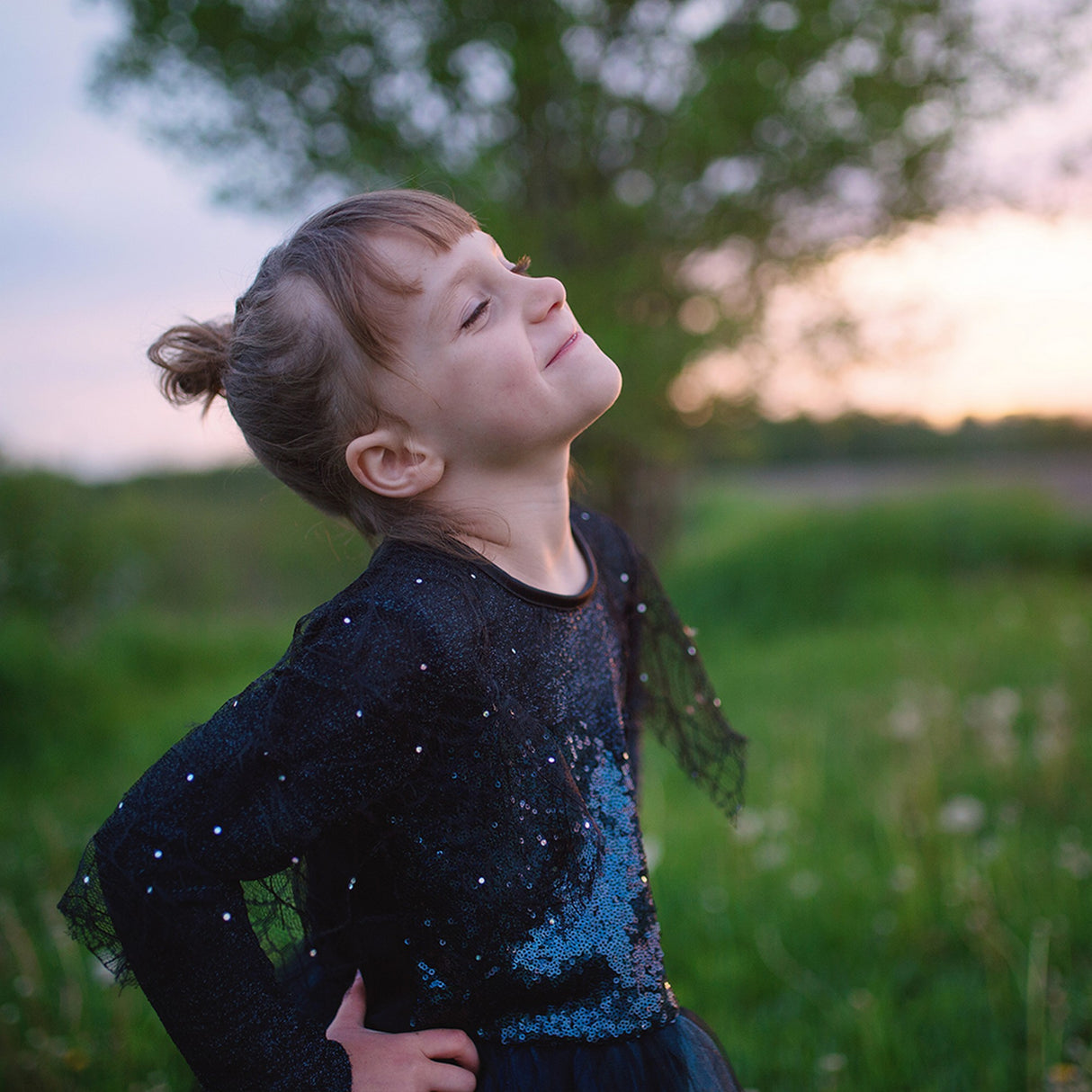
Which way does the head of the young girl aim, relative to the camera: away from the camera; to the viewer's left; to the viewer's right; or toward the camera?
to the viewer's right

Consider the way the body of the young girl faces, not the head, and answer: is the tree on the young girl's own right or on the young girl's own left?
on the young girl's own left

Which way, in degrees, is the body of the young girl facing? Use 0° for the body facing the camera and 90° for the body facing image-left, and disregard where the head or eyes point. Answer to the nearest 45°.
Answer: approximately 315°
